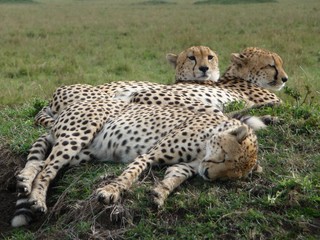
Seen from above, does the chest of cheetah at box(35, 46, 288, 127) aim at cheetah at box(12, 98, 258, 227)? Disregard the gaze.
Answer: no

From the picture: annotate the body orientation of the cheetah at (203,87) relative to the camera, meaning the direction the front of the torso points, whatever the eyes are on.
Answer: to the viewer's right
